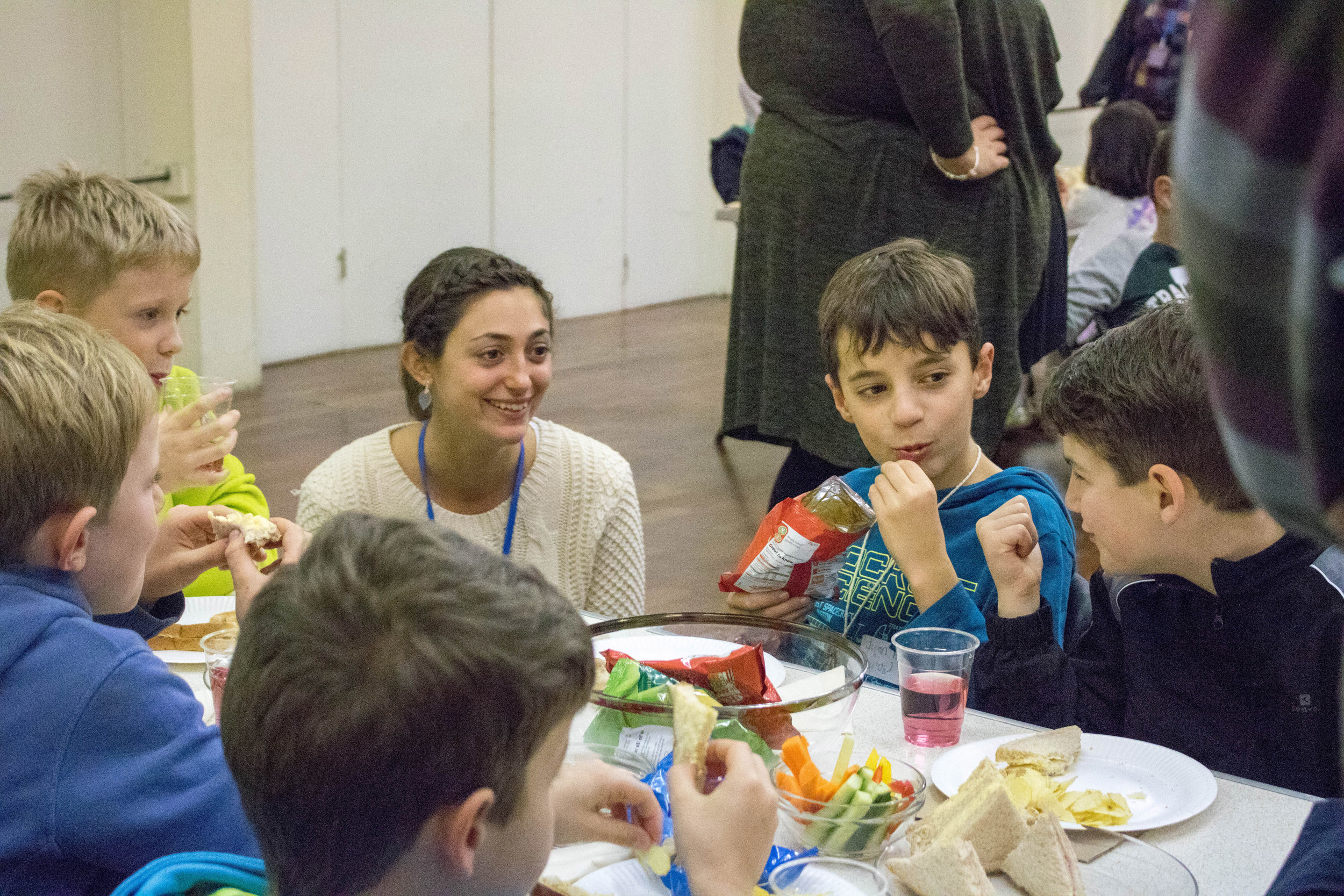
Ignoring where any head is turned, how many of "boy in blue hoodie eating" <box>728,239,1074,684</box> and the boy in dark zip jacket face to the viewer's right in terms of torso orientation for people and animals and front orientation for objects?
0

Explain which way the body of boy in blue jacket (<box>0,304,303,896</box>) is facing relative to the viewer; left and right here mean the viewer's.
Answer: facing away from the viewer and to the right of the viewer

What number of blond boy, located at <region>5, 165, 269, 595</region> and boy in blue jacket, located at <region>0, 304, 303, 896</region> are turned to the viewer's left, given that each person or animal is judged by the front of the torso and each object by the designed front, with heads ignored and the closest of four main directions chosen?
0

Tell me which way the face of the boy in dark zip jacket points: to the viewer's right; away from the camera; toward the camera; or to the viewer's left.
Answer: to the viewer's left

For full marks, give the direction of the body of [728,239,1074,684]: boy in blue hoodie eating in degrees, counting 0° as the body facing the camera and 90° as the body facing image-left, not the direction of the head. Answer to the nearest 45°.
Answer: approximately 45°

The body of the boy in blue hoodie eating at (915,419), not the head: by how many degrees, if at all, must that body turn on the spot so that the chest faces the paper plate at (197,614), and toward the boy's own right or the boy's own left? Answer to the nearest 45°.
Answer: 0° — they already face it

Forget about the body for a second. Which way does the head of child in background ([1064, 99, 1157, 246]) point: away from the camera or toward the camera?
away from the camera

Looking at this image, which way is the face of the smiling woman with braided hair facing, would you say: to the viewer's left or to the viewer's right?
to the viewer's right

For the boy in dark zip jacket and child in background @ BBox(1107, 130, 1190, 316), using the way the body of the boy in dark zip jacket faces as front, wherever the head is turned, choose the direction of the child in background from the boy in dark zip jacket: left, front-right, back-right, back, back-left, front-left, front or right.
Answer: back-right

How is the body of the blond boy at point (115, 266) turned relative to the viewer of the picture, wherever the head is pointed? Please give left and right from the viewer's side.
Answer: facing the viewer and to the right of the viewer

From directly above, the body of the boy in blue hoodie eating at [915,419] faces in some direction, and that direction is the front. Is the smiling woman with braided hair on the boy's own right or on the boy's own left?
on the boy's own right
